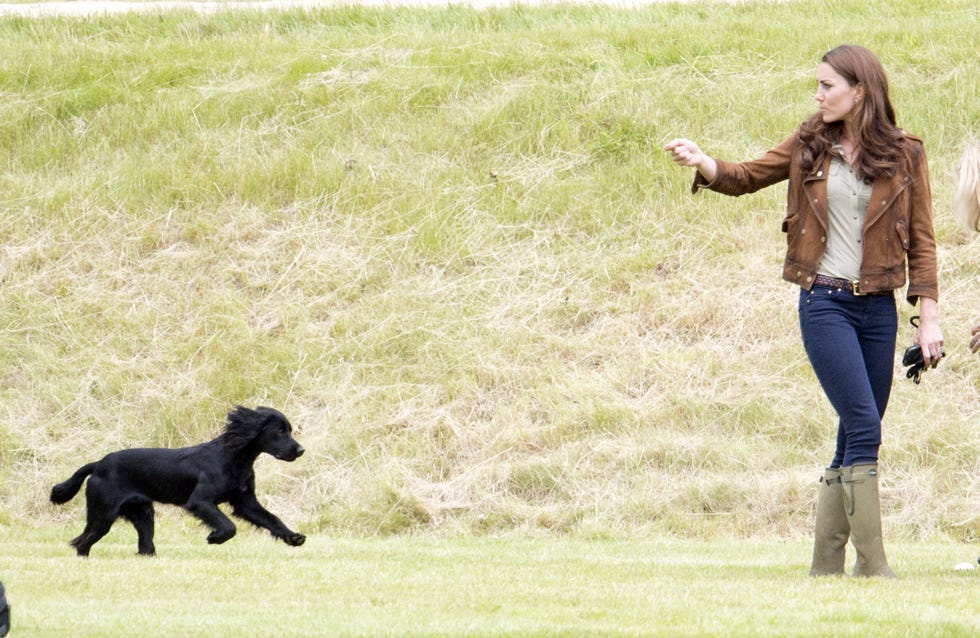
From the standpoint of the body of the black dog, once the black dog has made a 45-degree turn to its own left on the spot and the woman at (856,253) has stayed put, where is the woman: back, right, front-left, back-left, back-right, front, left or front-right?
right

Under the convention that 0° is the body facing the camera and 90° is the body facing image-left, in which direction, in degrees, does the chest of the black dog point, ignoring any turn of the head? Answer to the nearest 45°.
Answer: approximately 270°

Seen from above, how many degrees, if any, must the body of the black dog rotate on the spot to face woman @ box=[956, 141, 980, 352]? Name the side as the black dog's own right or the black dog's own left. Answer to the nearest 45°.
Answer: approximately 45° to the black dog's own right

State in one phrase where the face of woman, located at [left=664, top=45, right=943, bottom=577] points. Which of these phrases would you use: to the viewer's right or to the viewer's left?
to the viewer's left

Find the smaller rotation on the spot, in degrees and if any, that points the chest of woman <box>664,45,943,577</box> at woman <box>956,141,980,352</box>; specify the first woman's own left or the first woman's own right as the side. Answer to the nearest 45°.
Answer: approximately 135° to the first woman's own left

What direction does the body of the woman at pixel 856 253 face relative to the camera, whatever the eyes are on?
toward the camera
